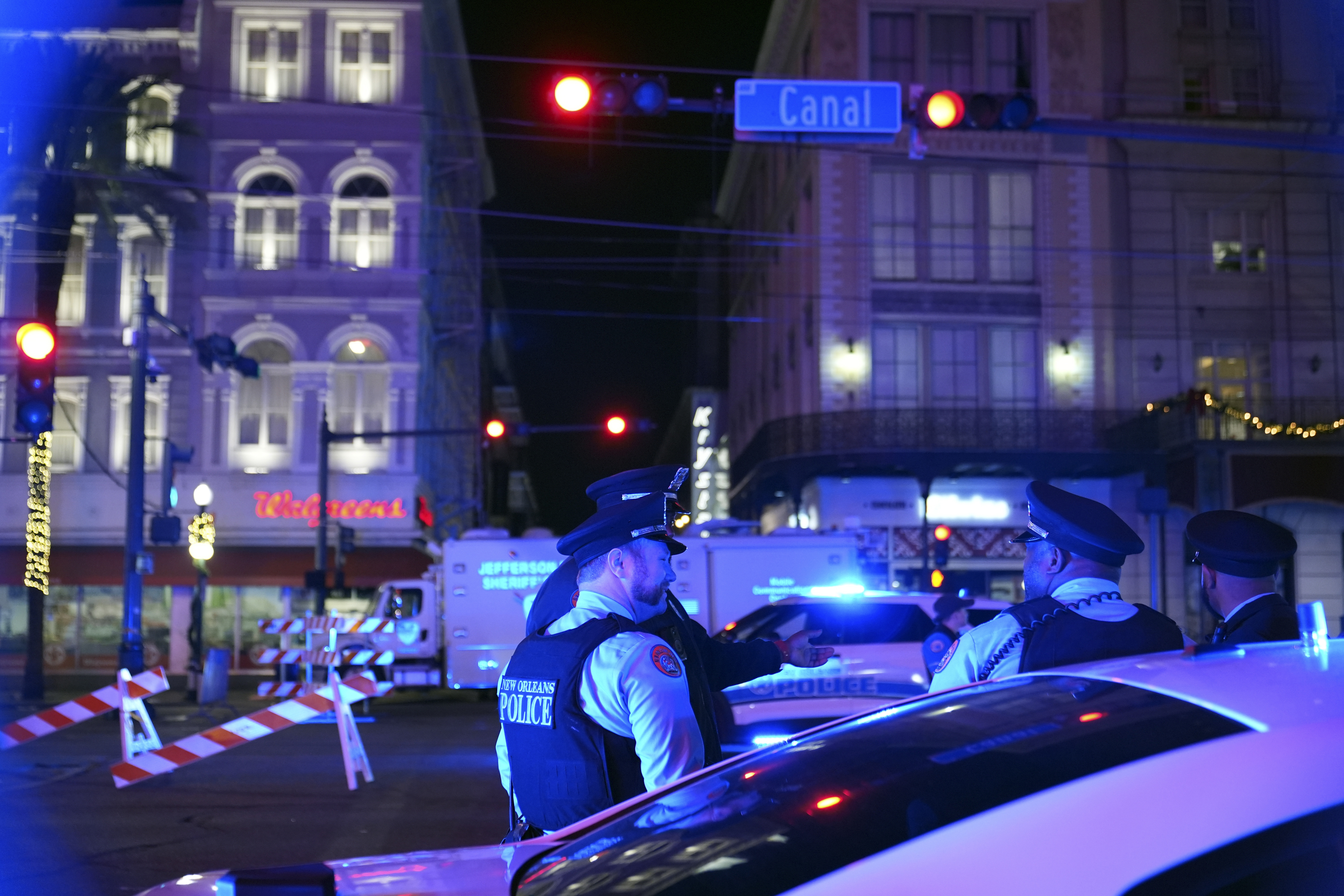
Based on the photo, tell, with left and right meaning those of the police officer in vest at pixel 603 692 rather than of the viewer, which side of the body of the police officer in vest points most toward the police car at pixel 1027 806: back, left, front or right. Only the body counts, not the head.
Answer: right

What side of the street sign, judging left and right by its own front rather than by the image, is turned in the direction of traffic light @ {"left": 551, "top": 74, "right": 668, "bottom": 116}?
right

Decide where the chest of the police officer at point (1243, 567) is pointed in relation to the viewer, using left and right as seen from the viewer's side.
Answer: facing away from the viewer and to the left of the viewer

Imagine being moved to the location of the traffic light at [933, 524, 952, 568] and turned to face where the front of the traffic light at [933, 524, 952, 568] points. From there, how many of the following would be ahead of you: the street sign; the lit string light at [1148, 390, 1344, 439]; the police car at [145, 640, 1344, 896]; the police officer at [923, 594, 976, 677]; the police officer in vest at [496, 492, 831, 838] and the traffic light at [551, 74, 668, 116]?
5

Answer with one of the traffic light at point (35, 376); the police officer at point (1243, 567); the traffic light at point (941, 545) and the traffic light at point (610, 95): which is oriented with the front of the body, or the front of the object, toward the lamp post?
the police officer

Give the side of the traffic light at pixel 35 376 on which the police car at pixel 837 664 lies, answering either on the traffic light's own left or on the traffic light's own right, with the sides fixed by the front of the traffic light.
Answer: on the traffic light's own left

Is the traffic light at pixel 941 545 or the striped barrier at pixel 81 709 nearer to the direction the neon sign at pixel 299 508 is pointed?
the striped barrier

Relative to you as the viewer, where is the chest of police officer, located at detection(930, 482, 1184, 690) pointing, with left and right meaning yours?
facing away from the viewer and to the left of the viewer

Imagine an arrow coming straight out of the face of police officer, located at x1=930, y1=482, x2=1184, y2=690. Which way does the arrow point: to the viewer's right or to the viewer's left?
to the viewer's left

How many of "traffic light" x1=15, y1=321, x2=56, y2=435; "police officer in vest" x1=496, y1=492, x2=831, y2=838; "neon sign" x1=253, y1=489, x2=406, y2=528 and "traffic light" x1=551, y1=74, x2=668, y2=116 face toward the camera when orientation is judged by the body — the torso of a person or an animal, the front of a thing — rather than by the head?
3

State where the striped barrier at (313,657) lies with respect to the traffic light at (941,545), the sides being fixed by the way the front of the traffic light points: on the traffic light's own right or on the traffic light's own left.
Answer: on the traffic light's own right
